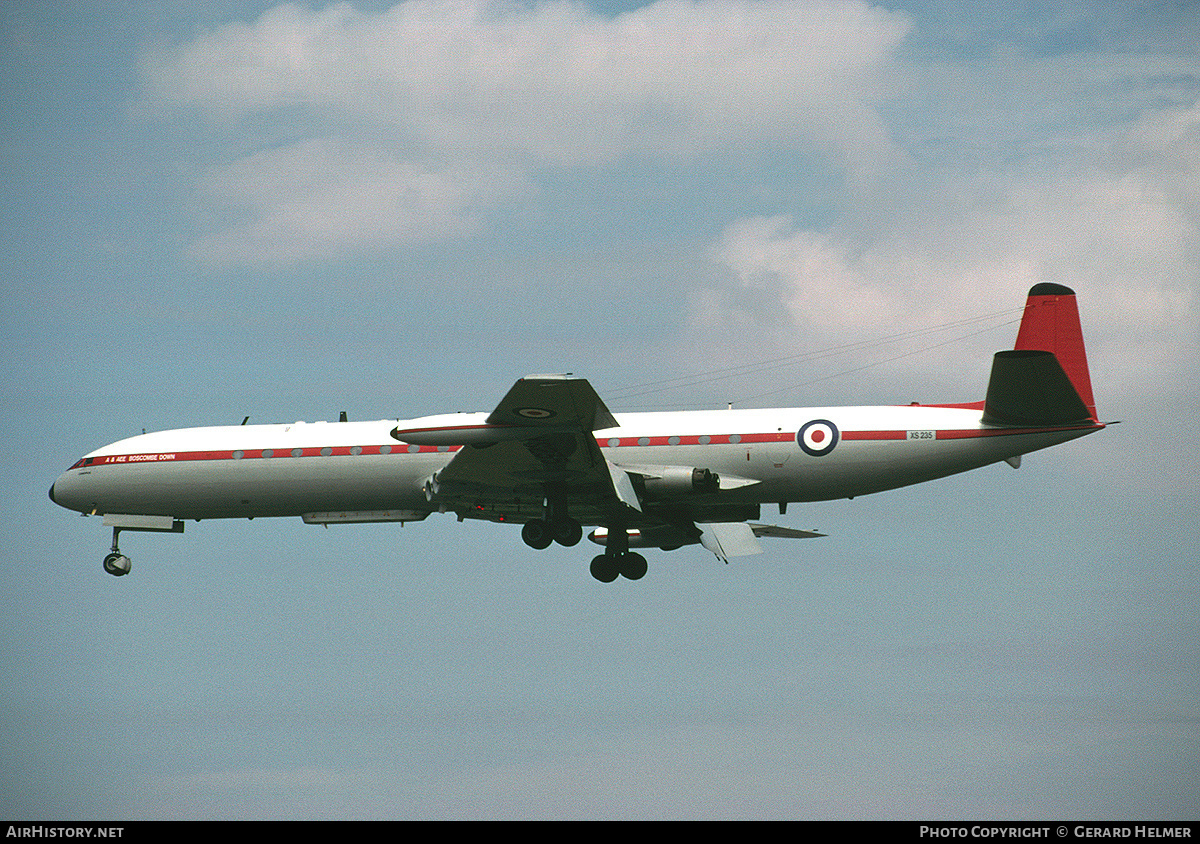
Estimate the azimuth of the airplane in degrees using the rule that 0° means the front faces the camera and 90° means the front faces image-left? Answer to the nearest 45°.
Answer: approximately 90°
